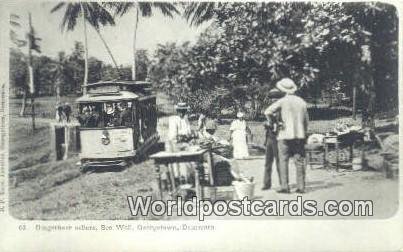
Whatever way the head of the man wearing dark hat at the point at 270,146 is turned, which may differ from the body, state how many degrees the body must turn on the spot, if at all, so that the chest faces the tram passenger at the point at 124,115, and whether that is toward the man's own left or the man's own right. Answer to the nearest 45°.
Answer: approximately 45° to the man's own right

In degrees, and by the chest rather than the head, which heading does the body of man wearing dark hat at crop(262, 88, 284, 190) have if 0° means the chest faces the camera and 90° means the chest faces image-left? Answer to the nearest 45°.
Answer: approximately 45°

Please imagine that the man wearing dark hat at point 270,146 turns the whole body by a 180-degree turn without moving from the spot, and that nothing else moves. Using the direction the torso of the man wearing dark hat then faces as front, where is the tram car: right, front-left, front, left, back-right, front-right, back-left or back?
back-left

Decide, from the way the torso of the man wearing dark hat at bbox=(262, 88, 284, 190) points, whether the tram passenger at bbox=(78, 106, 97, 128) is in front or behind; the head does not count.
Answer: in front
